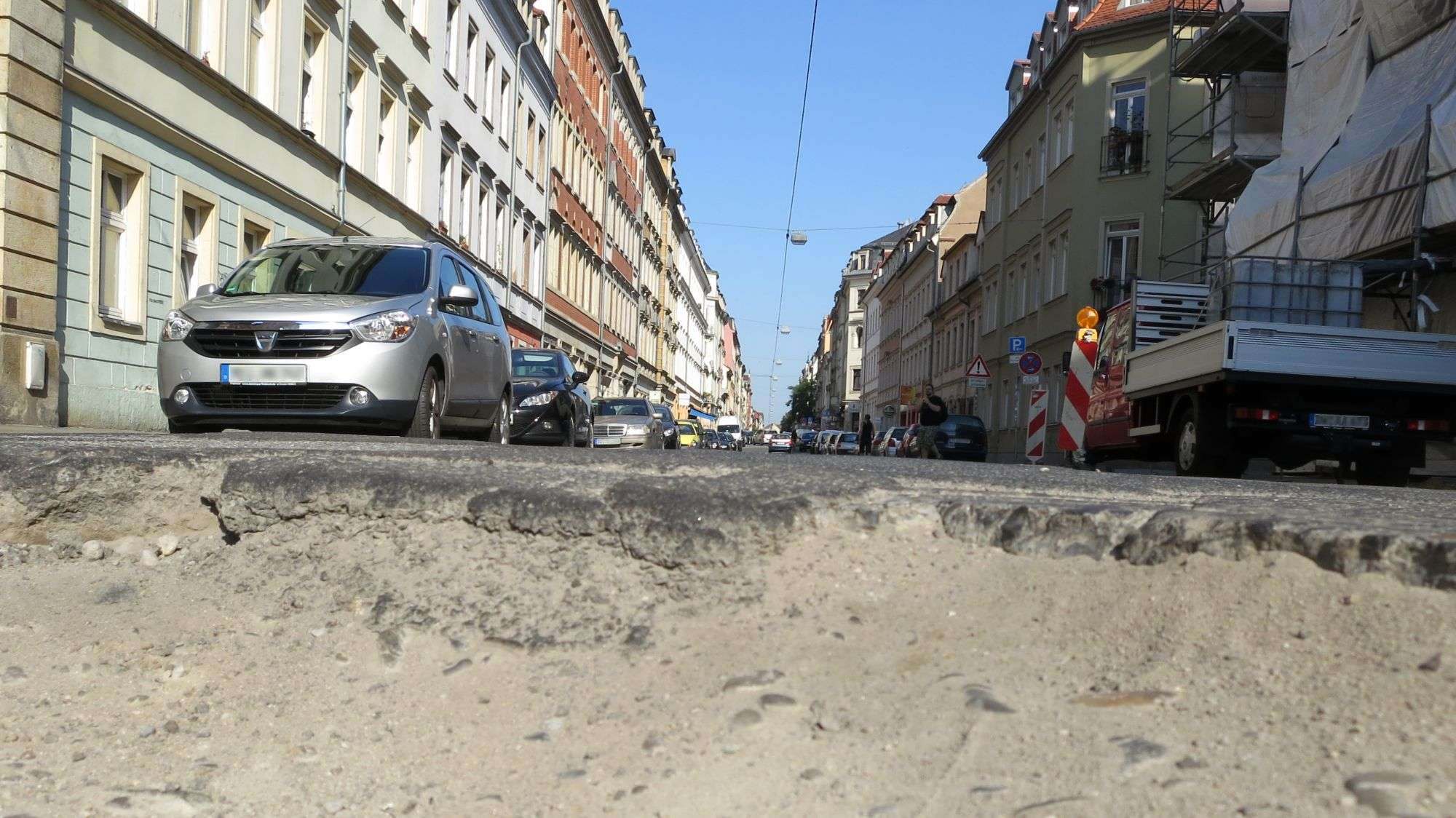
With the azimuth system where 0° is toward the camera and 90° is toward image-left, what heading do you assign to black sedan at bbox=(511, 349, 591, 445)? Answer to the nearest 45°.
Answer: approximately 0°

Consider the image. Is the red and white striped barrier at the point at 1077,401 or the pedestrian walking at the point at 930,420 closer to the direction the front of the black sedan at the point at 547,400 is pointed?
the red and white striped barrier

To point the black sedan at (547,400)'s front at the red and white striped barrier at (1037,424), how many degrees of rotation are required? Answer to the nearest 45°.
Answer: approximately 90° to its left

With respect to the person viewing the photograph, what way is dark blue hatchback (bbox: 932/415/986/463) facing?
facing away from the viewer

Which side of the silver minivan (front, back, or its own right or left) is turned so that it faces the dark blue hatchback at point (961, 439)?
back

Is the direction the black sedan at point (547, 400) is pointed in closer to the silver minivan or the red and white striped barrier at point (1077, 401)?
the silver minivan

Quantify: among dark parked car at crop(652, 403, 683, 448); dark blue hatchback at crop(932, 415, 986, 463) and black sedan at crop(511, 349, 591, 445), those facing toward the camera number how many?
2

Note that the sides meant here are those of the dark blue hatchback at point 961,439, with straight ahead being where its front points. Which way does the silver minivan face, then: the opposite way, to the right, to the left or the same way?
the opposite way

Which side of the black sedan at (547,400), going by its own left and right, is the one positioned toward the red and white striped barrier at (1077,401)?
left
